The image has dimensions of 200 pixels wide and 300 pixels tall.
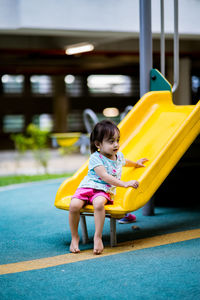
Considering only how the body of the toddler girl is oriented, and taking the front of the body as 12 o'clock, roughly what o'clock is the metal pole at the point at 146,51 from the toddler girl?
The metal pole is roughly at 8 o'clock from the toddler girl.

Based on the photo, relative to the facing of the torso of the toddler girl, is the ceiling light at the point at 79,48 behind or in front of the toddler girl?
behind

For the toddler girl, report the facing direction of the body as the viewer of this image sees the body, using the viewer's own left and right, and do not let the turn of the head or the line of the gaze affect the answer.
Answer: facing the viewer and to the right of the viewer

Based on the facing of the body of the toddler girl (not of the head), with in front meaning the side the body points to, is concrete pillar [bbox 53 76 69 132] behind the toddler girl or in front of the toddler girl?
behind

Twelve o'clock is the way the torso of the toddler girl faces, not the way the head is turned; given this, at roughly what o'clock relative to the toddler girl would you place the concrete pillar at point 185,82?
The concrete pillar is roughly at 8 o'clock from the toddler girl.

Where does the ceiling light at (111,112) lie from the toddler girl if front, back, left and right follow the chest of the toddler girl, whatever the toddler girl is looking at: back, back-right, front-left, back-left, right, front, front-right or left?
back-left

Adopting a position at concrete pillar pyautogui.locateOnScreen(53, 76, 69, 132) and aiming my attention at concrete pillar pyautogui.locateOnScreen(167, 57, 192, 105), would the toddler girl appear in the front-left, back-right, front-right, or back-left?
front-right

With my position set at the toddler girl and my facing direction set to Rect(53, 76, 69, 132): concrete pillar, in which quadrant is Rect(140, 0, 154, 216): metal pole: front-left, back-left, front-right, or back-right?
front-right

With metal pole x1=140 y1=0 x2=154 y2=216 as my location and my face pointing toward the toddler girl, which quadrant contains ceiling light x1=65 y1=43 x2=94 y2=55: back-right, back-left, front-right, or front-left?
back-right
